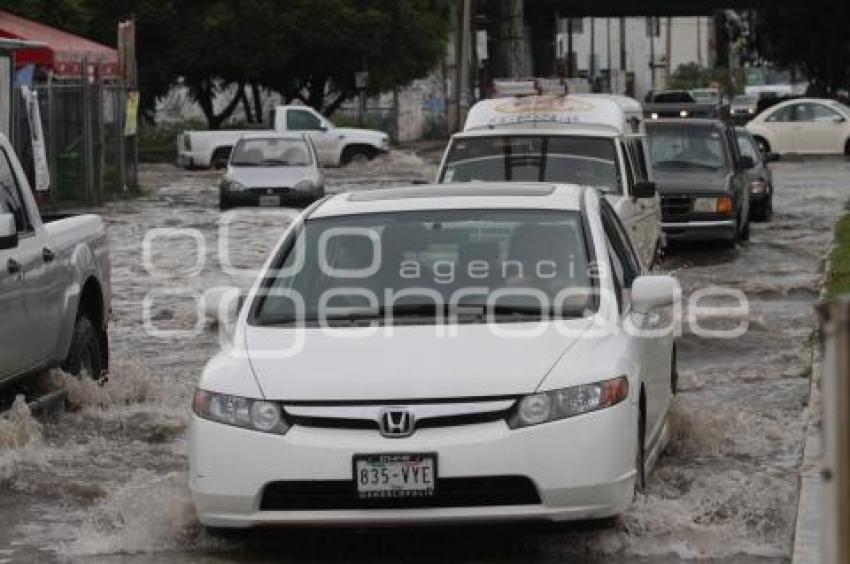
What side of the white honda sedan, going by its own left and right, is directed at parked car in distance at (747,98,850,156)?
back

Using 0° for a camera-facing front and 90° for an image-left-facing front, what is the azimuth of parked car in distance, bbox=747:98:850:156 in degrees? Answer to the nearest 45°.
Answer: approximately 270°

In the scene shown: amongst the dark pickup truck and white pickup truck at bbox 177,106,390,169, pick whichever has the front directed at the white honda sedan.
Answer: the dark pickup truck

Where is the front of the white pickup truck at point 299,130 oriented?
to the viewer's right
